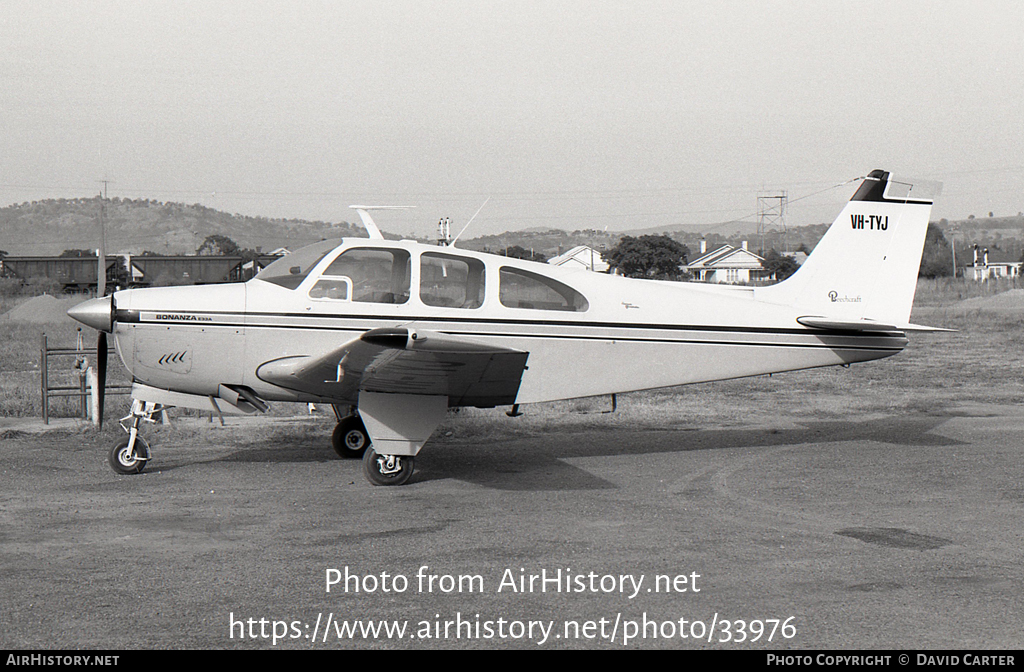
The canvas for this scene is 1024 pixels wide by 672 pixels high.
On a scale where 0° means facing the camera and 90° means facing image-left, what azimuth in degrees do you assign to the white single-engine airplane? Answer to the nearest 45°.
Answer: approximately 90°
